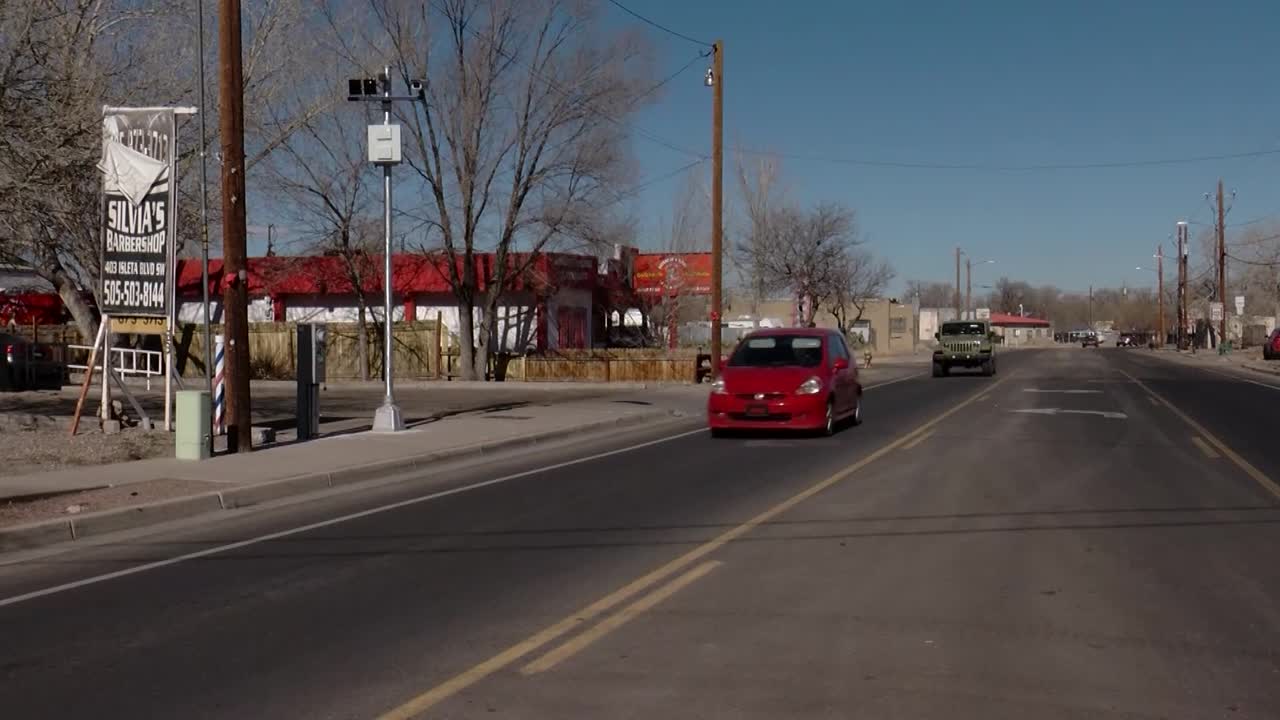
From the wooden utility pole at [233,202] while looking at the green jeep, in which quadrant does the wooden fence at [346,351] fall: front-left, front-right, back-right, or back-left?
front-left

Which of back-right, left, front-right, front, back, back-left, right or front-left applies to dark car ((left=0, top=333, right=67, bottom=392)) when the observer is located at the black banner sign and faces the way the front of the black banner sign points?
back

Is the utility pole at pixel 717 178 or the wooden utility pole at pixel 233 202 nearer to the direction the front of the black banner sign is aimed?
the wooden utility pole

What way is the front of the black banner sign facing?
toward the camera

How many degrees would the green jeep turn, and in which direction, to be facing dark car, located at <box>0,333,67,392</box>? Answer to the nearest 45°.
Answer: approximately 45° to its right

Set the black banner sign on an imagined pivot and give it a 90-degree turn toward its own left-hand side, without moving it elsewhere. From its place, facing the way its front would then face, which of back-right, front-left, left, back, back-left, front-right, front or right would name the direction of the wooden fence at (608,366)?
front-left

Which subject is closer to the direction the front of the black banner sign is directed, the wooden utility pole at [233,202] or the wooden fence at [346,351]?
the wooden utility pole

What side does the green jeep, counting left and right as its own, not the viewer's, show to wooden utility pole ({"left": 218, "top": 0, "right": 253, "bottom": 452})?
front

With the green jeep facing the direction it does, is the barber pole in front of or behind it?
in front

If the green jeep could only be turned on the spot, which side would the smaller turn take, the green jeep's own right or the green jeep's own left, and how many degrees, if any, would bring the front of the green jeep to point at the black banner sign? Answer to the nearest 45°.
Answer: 0° — it already faces it

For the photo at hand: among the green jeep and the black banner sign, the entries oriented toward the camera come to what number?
2

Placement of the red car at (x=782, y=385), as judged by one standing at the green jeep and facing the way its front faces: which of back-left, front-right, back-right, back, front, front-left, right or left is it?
front
